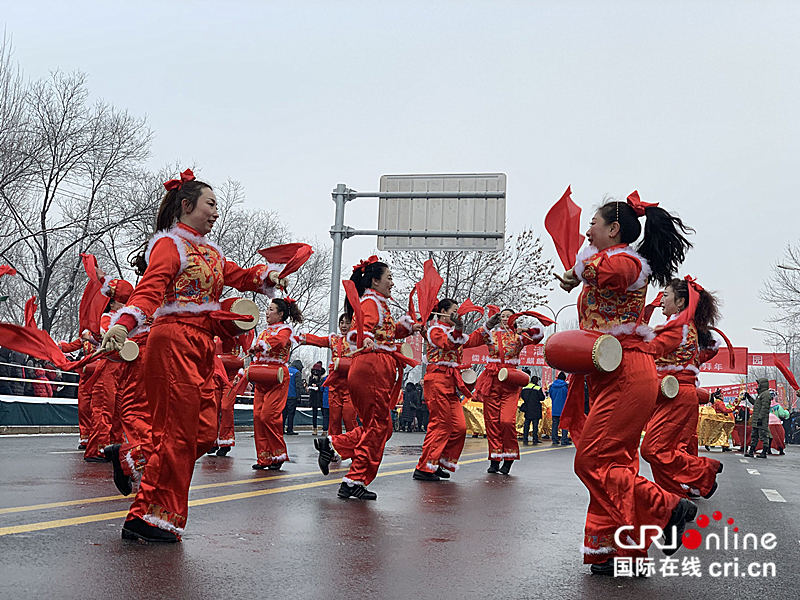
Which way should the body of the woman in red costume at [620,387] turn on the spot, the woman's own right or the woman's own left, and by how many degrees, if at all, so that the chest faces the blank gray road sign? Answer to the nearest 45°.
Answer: approximately 90° to the woman's own right

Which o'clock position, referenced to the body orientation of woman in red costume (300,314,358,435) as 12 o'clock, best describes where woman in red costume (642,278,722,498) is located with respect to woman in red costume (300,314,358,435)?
woman in red costume (642,278,722,498) is roughly at 11 o'clock from woman in red costume (300,314,358,435).

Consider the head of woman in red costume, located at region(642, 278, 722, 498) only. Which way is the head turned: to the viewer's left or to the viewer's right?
to the viewer's left

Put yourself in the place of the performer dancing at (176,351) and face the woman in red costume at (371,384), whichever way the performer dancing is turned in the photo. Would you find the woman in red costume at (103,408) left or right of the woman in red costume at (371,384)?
left

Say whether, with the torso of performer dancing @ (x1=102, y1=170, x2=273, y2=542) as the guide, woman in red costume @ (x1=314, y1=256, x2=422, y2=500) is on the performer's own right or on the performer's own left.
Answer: on the performer's own left

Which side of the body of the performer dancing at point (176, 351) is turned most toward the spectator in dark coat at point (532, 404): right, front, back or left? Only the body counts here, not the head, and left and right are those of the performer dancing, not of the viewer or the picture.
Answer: left

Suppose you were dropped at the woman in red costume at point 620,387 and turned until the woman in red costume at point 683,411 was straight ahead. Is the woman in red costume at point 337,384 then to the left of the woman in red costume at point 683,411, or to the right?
left

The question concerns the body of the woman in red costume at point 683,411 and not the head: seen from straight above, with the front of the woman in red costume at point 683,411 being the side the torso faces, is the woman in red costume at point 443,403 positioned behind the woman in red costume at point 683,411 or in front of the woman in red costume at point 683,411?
in front

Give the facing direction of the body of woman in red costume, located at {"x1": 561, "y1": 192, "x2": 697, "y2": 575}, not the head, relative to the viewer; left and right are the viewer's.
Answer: facing to the left of the viewer

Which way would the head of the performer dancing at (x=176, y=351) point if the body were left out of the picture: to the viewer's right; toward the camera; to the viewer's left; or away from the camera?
to the viewer's right

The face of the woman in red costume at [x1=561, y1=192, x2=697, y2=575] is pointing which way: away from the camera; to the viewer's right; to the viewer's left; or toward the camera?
to the viewer's left
